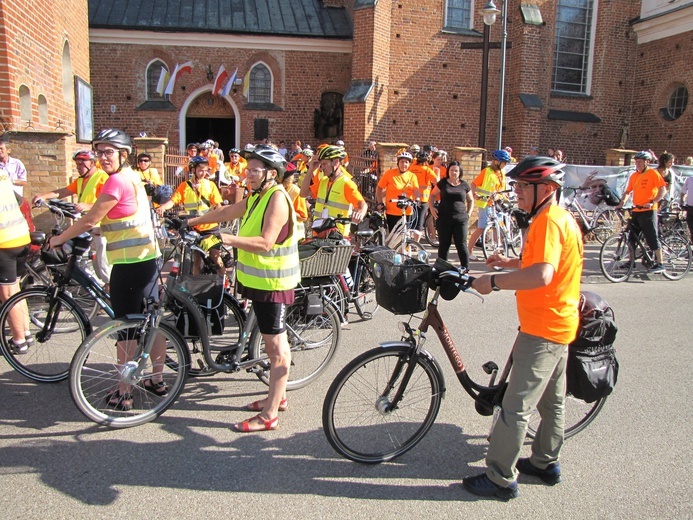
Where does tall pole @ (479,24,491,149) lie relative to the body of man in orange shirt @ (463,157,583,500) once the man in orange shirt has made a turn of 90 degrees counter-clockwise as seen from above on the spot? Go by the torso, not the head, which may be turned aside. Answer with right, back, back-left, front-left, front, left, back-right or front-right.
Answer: back

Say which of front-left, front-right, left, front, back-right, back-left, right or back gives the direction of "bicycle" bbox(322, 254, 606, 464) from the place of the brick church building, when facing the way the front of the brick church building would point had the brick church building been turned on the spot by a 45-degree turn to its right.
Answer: front-left

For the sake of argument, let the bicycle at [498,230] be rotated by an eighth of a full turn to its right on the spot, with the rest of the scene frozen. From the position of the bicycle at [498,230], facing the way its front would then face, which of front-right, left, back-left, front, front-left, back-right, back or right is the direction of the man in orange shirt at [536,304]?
left

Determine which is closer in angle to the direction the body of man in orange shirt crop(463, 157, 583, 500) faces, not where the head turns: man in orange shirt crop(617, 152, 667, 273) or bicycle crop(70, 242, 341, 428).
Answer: the bicycle

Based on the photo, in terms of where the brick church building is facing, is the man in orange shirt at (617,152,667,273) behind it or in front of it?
in front

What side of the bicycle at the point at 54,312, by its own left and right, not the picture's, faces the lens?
left

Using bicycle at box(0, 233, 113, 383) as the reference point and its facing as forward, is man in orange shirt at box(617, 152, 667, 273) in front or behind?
behind

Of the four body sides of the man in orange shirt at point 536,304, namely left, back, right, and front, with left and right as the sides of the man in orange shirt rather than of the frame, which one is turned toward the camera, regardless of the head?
left

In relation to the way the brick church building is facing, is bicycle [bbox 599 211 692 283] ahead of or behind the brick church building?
ahead

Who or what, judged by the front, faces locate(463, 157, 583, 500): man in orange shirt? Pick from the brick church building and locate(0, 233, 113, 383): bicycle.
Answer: the brick church building

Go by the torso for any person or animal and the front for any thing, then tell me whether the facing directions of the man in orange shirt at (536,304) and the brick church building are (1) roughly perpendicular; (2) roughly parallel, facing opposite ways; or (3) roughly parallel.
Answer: roughly perpendicular

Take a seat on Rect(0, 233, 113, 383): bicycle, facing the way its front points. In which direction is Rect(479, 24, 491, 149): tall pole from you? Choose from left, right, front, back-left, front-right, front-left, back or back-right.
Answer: back-right

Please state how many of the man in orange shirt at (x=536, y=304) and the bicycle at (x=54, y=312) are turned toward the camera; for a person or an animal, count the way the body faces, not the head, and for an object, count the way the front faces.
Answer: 0

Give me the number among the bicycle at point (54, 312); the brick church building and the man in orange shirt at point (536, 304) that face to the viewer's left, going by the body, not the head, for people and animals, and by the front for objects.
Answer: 2

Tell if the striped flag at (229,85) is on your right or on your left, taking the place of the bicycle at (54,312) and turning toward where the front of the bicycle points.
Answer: on your right
